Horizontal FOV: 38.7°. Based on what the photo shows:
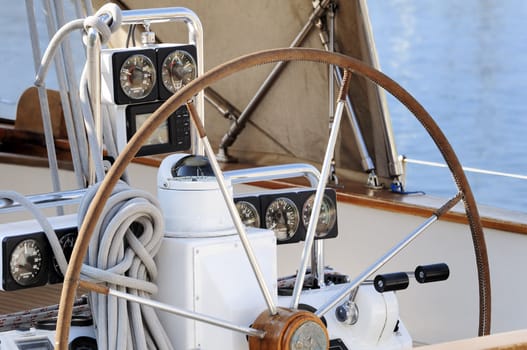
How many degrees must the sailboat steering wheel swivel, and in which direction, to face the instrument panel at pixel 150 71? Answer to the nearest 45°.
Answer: approximately 180°

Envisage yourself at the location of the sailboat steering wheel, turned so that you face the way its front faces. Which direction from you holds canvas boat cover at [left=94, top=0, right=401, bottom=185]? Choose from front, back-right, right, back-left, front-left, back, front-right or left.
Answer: back-left

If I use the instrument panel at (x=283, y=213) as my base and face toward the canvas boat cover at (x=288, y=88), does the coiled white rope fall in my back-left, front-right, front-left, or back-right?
back-left

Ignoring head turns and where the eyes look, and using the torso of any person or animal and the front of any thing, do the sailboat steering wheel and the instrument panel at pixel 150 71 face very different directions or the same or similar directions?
same or similar directions

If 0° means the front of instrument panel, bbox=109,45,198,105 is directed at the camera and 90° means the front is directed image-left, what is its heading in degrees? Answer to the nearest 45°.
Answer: approximately 315°

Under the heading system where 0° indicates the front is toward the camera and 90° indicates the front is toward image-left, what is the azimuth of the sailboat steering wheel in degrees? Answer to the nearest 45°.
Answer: approximately 315°

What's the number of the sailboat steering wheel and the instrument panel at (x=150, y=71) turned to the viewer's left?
0

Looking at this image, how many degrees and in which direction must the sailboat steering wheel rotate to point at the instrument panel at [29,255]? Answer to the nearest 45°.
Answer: approximately 135° to its right
